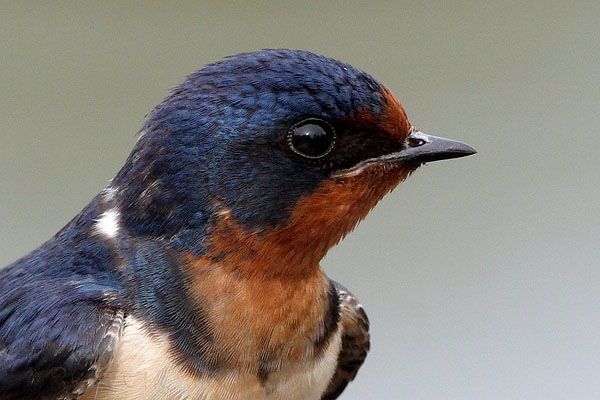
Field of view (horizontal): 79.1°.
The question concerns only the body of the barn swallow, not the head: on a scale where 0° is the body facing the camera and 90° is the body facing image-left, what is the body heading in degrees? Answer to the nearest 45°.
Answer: approximately 315°
